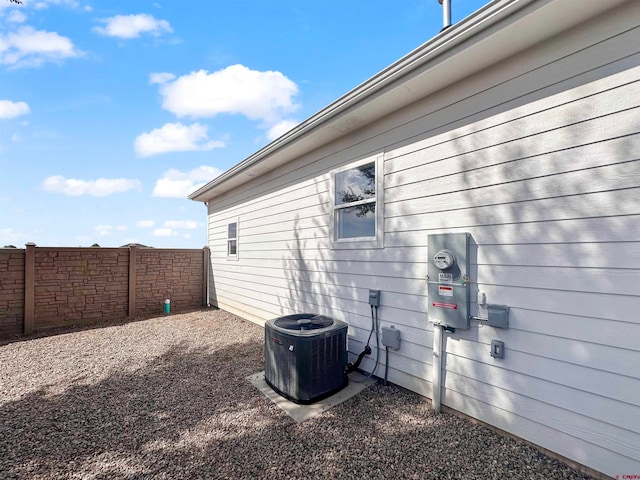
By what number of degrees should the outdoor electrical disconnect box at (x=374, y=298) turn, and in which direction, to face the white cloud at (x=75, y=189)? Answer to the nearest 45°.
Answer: approximately 90° to its right

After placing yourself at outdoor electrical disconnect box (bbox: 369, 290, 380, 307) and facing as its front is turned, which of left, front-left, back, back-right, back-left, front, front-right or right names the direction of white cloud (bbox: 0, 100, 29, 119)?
front-right

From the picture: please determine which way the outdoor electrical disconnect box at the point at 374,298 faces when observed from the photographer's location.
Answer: facing the viewer and to the left of the viewer

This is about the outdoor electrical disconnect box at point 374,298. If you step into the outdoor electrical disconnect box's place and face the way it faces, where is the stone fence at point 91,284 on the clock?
The stone fence is roughly at 2 o'clock from the outdoor electrical disconnect box.

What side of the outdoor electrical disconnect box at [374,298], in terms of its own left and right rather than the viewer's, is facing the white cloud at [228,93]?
right

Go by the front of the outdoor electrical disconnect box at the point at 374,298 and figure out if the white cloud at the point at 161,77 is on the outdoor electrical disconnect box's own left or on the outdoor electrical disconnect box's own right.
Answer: on the outdoor electrical disconnect box's own right
